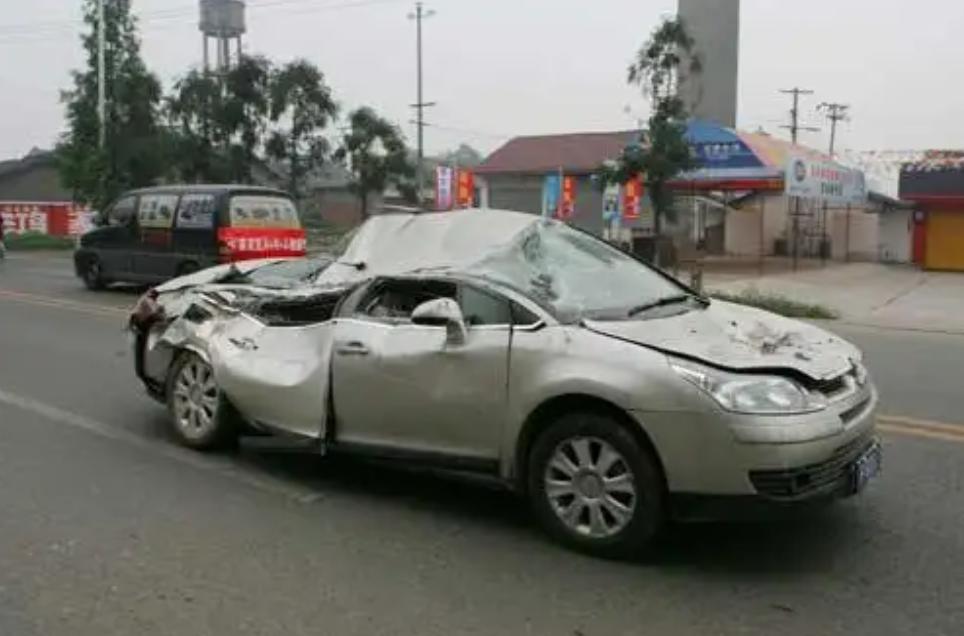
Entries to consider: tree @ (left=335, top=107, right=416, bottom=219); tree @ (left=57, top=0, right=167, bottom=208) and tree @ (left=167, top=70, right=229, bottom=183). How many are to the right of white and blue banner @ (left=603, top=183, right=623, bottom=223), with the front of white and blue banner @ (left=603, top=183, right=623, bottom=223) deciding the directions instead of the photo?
3

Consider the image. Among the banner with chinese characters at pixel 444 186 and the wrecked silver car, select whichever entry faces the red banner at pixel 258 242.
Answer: the banner with chinese characters

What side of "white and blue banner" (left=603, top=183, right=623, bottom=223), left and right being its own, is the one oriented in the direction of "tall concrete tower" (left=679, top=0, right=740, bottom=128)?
back

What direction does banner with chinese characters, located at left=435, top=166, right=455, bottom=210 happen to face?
toward the camera

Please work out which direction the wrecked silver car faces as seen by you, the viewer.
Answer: facing the viewer and to the right of the viewer

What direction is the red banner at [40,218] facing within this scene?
toward the camera

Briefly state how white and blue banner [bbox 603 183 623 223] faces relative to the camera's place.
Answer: facing the viewer

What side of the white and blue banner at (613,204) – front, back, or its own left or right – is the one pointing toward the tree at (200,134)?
right

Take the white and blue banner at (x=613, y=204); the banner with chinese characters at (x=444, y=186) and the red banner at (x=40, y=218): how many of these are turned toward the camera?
3

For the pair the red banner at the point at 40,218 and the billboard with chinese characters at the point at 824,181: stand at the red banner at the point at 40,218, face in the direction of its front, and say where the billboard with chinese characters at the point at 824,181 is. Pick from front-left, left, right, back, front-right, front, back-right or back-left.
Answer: front-left

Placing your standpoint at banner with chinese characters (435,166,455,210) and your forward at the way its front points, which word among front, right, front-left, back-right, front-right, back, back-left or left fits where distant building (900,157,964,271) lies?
left

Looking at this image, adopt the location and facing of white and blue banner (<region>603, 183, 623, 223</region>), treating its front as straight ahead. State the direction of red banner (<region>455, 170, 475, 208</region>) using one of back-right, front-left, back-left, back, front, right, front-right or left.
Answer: back-right

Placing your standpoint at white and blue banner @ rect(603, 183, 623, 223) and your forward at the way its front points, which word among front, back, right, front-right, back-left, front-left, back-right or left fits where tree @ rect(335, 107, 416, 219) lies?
right

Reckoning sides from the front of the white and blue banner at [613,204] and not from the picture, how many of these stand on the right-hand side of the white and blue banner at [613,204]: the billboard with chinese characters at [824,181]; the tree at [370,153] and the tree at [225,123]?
2

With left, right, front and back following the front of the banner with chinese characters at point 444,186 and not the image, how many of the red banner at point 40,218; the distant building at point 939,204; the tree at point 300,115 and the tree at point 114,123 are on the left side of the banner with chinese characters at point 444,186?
1

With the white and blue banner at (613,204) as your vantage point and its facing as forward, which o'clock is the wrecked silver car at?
The wrecked silver car is roughly at 12 o'clock from the white and blue banner.

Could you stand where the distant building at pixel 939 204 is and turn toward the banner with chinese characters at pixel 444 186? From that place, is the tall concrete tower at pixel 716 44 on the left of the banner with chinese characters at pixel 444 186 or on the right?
right
